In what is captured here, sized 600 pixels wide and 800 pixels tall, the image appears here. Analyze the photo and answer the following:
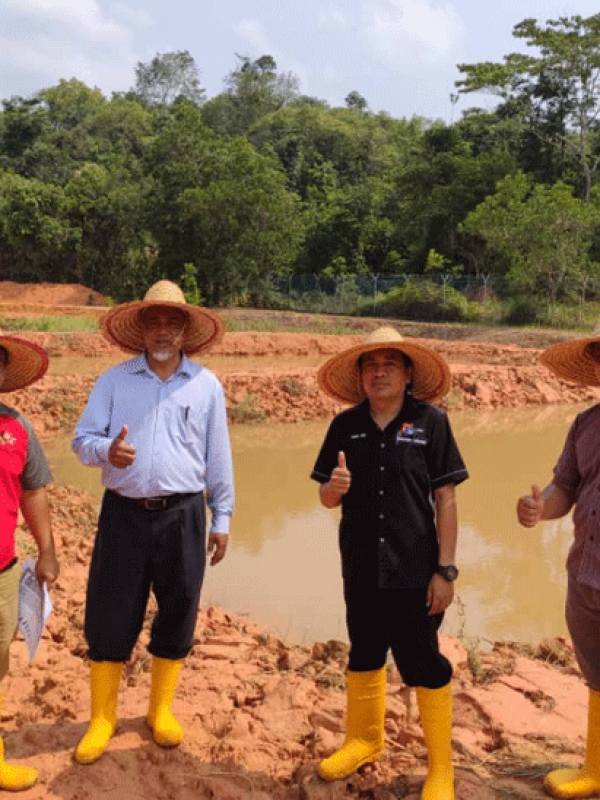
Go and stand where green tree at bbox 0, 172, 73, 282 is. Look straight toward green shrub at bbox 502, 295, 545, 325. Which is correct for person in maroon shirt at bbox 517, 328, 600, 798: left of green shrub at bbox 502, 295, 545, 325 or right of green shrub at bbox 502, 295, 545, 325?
right

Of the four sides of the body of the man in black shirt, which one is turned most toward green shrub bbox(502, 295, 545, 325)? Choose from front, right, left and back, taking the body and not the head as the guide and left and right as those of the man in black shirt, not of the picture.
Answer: back

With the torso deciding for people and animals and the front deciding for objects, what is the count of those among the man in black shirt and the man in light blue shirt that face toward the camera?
2

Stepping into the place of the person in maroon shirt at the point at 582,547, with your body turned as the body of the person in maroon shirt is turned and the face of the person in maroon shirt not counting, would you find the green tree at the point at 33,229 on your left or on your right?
on your right

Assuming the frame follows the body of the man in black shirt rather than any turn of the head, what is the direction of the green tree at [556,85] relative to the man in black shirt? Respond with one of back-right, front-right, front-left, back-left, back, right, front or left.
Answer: back

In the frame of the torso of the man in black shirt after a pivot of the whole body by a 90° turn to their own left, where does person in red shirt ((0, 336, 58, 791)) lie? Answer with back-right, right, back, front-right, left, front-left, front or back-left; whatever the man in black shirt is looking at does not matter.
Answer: back

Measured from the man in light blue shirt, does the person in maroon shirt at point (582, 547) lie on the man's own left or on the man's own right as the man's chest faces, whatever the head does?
on the man's own left

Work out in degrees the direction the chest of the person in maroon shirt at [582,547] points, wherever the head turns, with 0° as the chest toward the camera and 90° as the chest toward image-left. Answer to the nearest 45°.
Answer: approximately 45°

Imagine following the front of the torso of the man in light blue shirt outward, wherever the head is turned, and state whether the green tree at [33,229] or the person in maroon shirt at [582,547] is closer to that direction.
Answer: the person in maroon shirt

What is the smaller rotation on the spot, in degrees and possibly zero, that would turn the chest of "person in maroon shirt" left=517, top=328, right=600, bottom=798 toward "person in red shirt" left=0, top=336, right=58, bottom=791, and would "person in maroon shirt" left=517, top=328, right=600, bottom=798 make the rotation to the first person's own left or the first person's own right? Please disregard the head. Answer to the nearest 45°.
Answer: approximately 45° to the first person's own right

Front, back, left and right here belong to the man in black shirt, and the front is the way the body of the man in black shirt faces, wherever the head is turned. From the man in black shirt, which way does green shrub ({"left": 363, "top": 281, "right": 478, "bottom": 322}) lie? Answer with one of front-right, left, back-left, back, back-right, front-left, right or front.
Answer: back

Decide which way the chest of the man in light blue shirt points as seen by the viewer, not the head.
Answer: toward the camera

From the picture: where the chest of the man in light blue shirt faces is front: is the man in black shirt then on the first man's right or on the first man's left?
on the first man's left
